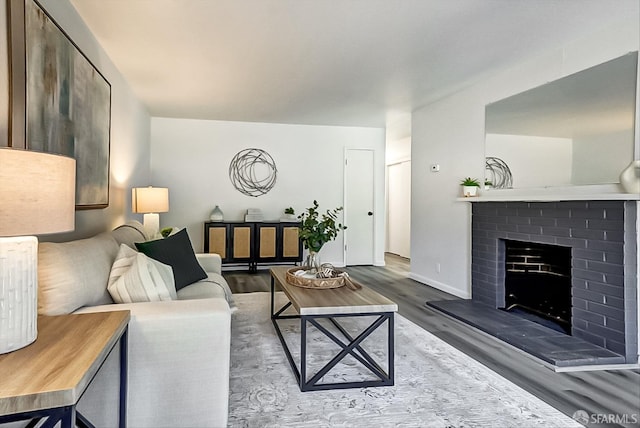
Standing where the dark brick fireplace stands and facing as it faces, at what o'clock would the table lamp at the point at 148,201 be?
The table lamp is roughly at 1 o'clock from the dark brick fireplace.

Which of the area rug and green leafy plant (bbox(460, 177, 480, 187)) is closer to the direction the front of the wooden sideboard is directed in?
the area rug

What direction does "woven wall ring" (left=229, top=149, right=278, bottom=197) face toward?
toward the camera

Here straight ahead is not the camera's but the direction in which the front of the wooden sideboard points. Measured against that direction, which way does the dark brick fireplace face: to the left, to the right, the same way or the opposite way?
to the right

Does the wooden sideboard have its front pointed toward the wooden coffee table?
yes

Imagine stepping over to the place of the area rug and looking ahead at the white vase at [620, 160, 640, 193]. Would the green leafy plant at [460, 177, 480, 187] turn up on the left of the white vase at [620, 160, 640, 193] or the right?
left

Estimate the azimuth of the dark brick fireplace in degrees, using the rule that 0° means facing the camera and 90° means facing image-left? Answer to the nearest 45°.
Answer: approximately 45°

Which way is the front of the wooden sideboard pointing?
toward the camera

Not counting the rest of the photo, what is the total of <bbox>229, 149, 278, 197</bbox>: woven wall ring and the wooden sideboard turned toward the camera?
2

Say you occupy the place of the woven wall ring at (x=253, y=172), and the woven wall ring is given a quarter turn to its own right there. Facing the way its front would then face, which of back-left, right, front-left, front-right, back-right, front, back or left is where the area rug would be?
left

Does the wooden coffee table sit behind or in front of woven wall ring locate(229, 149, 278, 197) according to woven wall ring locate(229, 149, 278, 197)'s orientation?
in front

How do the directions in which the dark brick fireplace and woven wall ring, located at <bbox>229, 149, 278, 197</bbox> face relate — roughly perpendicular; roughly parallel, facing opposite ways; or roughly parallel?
roughly perpendicular

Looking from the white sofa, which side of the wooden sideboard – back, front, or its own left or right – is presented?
front

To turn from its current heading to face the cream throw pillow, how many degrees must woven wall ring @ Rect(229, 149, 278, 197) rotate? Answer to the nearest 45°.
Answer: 0° — it already faces it

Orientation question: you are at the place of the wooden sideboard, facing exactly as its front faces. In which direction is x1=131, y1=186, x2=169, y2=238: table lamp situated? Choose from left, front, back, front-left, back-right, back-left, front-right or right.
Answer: front-right

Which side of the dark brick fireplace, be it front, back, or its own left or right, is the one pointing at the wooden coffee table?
front
